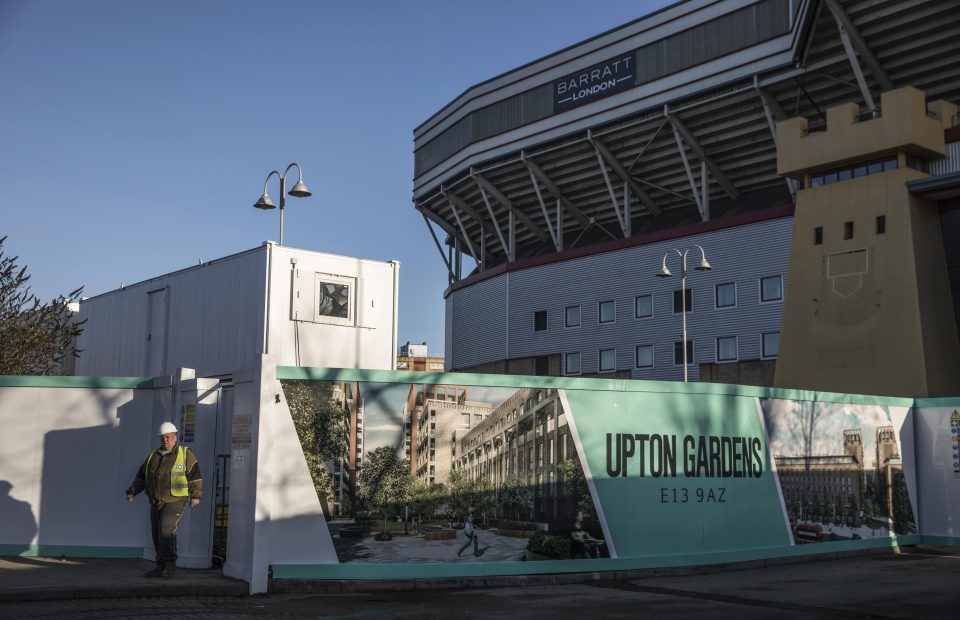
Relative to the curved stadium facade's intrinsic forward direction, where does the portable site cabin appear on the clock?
The portable site cabin is roughly at 11 o'clock from the curved stadium facade.

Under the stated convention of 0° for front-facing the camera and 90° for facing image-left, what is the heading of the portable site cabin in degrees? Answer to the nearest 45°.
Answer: approximately 45°

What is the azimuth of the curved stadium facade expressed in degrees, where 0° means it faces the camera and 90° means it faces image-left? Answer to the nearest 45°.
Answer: approximately 45°

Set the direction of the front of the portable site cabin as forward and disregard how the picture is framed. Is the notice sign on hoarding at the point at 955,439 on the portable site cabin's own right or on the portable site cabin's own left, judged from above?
on the portable site cabin's own left

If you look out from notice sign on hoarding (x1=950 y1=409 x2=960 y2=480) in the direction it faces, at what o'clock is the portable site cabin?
The portable site cabin is roughly at 2 o'clock from the notice sign on hoarding.

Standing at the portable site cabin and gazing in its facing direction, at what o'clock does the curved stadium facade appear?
The curved stadium facade is roughly at 6 o'clock from the portable site cabin.
